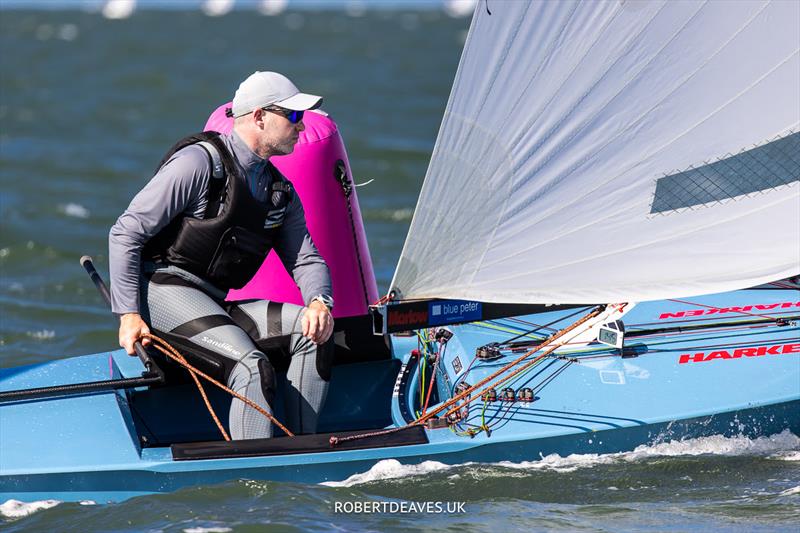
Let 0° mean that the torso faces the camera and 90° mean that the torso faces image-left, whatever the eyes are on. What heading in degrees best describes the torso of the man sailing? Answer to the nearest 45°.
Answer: approximately 315°

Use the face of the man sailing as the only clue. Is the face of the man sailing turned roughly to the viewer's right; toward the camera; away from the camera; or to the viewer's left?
to the viewer's right
